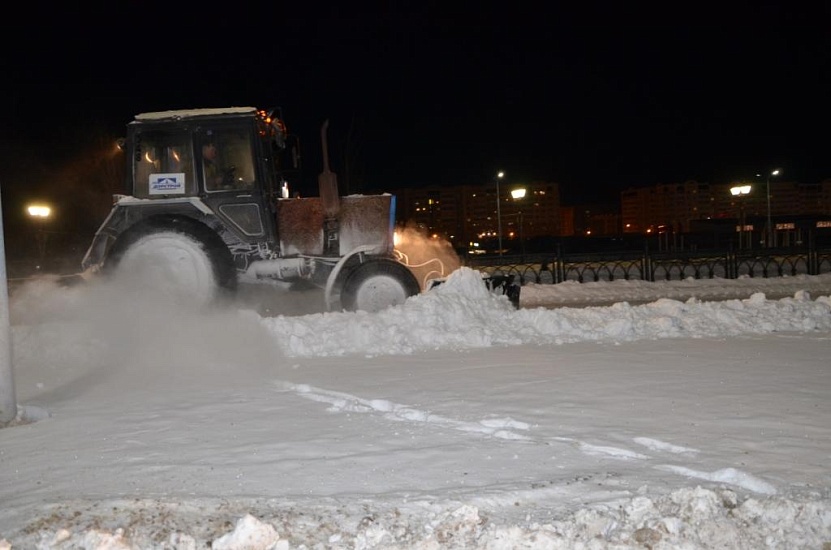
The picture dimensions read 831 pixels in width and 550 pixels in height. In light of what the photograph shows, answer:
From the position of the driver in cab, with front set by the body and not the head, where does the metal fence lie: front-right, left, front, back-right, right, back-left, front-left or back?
front-left

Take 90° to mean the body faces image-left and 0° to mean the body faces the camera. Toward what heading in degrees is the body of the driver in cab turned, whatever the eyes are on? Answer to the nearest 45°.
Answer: approximately 270°
